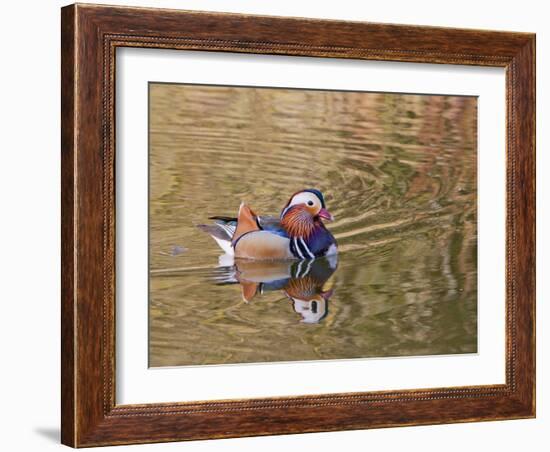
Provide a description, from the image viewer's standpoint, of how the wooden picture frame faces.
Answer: facing the viewer and to the right of the viewer
